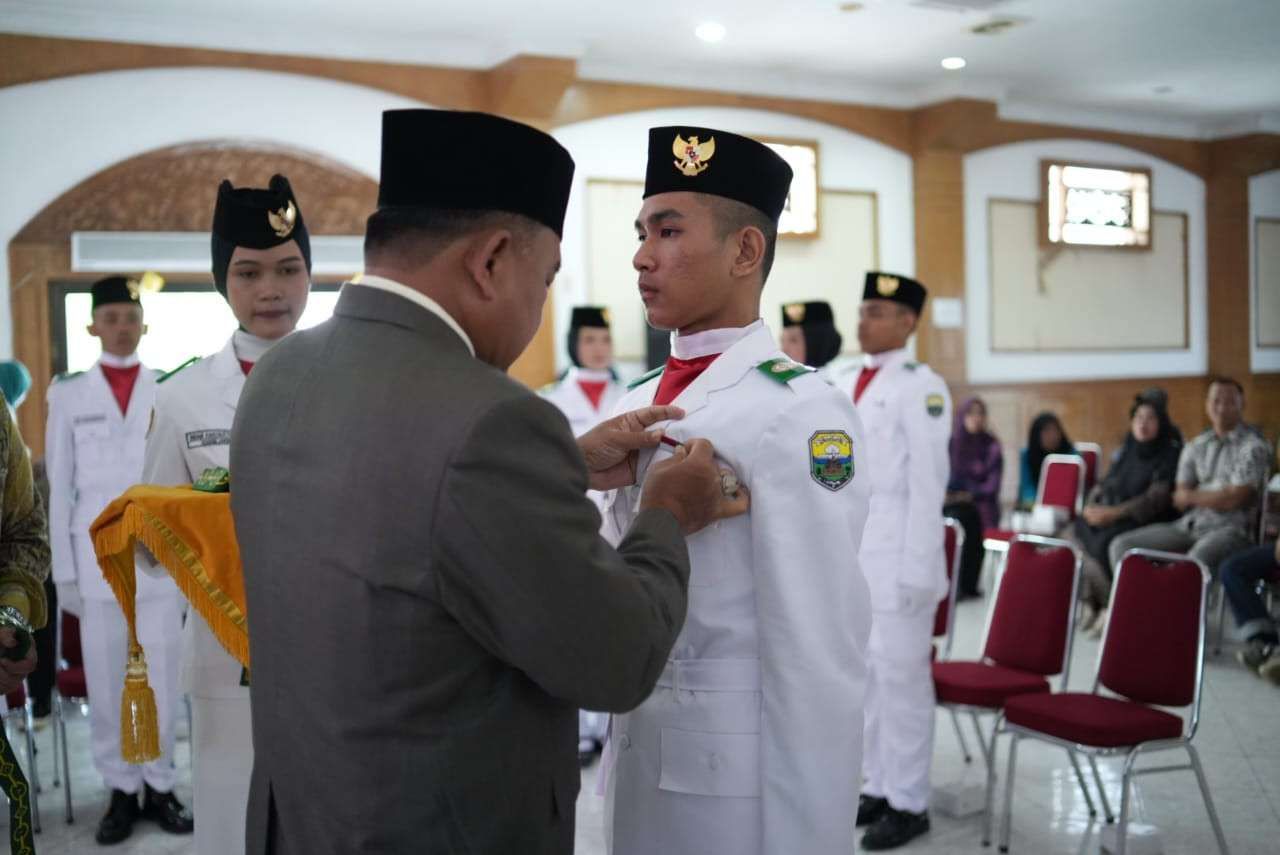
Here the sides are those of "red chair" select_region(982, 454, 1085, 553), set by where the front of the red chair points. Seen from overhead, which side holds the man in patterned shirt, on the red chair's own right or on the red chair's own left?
on the red chair's own left

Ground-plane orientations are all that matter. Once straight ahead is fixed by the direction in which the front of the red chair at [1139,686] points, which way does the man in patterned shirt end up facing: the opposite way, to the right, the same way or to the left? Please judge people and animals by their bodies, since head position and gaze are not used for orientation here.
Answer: the same way

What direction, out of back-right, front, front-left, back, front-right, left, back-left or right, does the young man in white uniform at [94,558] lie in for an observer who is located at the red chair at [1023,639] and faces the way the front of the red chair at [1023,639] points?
front-right

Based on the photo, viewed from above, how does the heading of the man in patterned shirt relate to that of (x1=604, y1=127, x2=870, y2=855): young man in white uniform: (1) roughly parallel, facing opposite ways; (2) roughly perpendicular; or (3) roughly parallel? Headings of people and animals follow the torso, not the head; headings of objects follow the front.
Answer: roughly parallel

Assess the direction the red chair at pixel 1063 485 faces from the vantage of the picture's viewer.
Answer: facing the viewer and to the left of the viewer

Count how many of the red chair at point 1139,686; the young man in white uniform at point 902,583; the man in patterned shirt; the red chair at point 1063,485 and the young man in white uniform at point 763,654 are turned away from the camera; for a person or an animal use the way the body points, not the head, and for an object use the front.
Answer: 0

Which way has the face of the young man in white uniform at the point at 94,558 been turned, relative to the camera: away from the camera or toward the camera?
toward the camera

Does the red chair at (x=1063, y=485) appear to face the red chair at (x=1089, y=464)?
no

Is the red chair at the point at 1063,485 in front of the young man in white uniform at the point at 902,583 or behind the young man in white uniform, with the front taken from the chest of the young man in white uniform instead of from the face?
behind

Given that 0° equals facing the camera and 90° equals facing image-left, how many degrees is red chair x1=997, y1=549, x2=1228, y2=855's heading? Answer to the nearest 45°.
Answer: approximately 45°

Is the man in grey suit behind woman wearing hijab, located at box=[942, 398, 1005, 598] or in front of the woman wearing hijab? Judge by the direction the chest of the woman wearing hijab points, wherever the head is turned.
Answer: in front

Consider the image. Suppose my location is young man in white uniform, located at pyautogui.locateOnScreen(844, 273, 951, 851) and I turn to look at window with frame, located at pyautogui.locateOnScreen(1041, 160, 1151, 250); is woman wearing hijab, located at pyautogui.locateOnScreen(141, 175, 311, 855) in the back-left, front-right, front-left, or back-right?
back-left

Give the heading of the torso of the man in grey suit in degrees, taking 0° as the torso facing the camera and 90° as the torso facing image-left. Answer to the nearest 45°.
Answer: approximately 225°

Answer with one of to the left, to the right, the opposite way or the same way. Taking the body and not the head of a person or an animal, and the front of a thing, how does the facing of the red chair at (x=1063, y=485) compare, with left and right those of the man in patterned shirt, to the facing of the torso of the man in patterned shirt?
the same way

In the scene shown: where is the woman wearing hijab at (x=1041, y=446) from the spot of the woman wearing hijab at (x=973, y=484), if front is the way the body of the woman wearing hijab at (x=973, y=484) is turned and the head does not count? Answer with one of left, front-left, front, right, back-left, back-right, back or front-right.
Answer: back

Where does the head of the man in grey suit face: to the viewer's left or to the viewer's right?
to the viewer's right

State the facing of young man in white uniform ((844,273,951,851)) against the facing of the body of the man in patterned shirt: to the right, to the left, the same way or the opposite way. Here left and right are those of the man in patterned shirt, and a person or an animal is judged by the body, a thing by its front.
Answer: the same way

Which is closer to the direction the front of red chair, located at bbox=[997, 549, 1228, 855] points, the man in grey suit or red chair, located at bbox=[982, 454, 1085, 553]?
the man in grey suit

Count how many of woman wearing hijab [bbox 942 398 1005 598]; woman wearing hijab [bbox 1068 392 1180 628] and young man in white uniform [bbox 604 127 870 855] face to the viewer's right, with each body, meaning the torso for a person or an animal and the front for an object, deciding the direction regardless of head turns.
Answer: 0

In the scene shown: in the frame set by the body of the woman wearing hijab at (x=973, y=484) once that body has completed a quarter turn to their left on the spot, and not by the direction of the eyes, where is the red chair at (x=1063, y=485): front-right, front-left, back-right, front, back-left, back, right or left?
front

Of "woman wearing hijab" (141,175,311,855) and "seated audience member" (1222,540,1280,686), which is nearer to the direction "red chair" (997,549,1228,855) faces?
the woman wearing hijab
